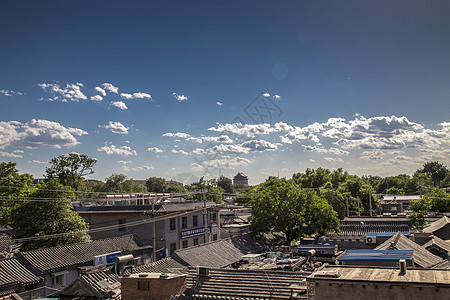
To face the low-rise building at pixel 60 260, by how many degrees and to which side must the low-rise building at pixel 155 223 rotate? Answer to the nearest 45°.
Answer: approximately 90° to its right

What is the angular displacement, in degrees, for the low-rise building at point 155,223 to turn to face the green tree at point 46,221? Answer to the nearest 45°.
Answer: approximately 90° to its right

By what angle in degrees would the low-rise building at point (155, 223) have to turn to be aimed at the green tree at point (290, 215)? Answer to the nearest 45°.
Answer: approximately 45° to its left

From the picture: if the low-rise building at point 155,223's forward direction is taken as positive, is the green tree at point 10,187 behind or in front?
behind

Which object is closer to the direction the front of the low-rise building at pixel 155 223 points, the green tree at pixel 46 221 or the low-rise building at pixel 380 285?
the low-rise building

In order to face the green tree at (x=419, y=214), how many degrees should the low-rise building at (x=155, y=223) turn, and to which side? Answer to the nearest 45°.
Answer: approximately 45° to its left

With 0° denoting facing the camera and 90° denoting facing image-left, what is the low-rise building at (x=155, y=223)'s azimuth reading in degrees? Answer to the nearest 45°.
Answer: approximately 315°
